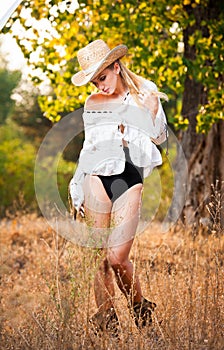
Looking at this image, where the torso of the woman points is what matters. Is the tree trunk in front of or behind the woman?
behind

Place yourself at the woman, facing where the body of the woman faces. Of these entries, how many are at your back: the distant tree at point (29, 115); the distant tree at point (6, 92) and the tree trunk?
3

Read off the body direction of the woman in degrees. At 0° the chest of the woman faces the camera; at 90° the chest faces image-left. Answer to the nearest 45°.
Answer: approximately 0°

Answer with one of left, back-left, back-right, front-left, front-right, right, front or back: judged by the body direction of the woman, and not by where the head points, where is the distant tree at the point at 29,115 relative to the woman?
back

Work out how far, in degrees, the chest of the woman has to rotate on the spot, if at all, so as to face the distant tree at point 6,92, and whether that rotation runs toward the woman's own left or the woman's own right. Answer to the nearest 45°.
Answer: approximately 180°

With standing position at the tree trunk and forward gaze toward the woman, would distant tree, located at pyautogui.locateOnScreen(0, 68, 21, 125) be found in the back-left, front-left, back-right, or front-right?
back-right

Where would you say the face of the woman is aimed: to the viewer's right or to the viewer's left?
to the viewer's left
